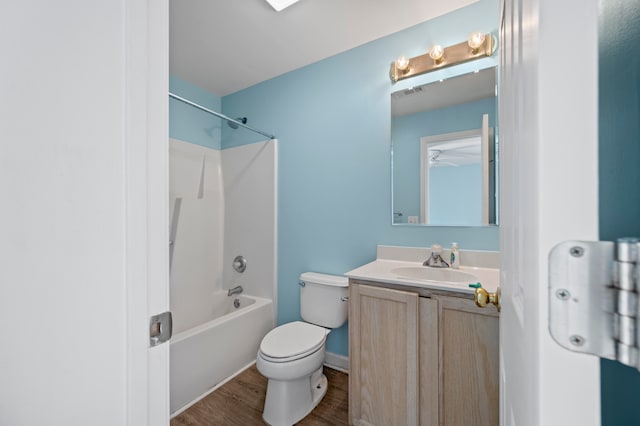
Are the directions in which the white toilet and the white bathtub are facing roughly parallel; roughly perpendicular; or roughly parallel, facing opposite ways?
roughly perpendicular

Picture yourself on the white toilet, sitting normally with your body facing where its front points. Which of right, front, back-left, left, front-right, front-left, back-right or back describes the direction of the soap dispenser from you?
back-left

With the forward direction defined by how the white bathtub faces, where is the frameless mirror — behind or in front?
in front

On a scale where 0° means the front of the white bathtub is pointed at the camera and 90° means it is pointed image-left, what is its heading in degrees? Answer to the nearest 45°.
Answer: approximately 315°

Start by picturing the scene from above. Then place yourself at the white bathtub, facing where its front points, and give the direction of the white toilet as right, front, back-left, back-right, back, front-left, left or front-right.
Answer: front

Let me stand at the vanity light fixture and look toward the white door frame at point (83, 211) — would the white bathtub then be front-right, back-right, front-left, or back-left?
front-right

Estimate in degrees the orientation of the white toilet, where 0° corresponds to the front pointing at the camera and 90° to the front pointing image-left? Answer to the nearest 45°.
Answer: approximately 45°

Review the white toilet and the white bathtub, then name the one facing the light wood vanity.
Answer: the white bathtub

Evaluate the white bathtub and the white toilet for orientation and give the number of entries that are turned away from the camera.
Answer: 0

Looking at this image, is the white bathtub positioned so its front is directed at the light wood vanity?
yes

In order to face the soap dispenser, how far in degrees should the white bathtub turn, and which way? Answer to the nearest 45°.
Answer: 0° — it already faces it
